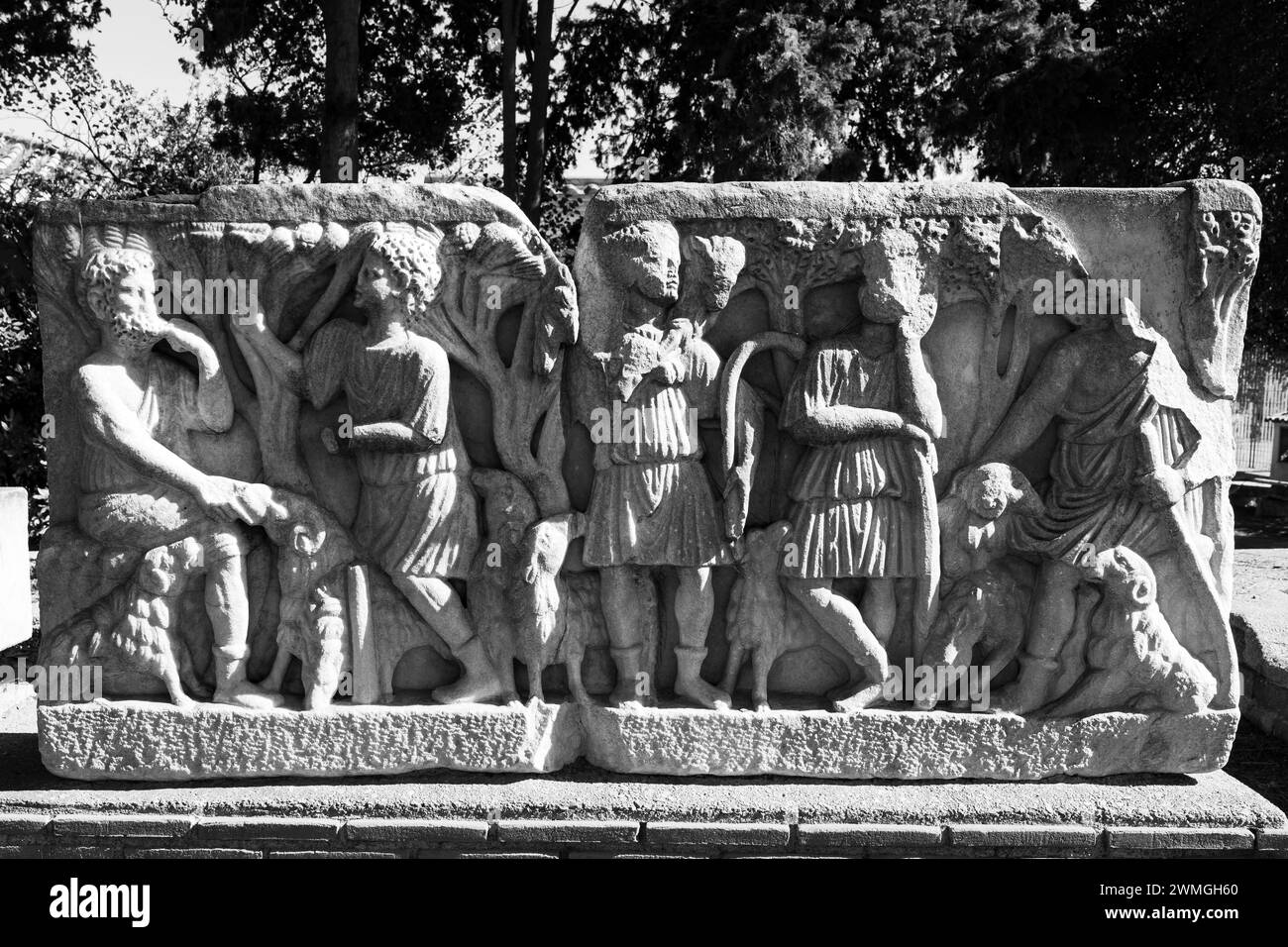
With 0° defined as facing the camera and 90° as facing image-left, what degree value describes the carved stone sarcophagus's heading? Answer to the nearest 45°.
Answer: approximately 0°
